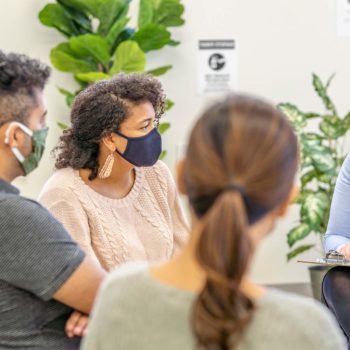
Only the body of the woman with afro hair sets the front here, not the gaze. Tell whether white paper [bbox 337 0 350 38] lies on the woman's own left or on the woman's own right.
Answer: on the woman's own left

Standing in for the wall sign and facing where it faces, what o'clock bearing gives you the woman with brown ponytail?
The woman with brown ponytail is roughly at 12 o'clock from the wall sign.

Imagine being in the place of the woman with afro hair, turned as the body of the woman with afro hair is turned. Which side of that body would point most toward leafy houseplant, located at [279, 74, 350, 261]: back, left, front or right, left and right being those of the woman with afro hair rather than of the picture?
left

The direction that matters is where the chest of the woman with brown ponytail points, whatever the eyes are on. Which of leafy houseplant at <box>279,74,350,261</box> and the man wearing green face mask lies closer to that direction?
the leafy houseplant

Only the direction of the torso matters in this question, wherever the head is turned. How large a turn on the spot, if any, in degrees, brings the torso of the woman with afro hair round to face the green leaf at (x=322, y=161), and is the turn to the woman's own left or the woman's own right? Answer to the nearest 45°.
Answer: approximately 90° to the woman's own left

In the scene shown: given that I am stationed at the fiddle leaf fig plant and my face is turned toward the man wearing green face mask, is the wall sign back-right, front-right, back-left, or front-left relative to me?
back-left

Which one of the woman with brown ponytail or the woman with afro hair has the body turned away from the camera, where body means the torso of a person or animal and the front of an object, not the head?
the woman with brown ponytail

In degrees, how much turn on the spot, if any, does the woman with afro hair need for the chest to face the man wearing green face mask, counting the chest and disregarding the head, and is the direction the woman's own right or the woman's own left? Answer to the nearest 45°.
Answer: approximately 45° to the woman's own right

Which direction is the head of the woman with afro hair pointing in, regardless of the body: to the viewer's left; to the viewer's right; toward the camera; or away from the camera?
to the viewer's right

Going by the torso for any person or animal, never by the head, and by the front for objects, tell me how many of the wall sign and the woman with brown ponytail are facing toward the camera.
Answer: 1

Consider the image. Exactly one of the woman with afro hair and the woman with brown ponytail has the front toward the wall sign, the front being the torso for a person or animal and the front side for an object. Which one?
the woman with brown ponytail

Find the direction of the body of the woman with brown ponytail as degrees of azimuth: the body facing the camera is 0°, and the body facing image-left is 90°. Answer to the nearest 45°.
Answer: approximately 180°

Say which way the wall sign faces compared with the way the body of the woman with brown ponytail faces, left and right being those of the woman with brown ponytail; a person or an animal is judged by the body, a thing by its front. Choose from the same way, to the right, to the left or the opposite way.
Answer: the opposite way

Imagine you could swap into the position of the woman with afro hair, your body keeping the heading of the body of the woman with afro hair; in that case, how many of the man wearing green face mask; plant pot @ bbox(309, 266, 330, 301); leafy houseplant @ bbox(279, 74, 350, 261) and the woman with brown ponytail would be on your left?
2

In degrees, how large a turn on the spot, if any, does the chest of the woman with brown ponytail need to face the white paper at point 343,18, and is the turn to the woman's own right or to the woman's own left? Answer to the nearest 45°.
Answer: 0° — they already face it
